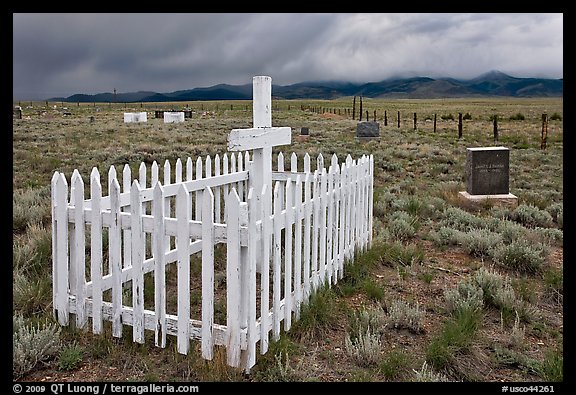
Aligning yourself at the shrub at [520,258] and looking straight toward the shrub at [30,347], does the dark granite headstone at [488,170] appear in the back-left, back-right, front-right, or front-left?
back-right

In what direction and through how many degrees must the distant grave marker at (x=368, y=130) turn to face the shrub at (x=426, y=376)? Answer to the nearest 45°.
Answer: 0° — it already faces it

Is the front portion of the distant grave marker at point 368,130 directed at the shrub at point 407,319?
yes

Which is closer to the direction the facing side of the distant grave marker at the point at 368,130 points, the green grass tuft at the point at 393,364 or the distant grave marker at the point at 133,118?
the green grass tuft

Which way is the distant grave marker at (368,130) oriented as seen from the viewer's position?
toward the camera

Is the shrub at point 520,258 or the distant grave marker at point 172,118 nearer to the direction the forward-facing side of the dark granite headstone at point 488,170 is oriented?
the shrub

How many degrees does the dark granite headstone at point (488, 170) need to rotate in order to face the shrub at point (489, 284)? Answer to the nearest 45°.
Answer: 0° — it already faces it

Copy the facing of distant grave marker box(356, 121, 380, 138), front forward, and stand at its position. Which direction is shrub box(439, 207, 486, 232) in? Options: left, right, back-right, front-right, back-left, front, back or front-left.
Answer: front

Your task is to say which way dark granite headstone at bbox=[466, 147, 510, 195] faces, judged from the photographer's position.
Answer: facing the viewer

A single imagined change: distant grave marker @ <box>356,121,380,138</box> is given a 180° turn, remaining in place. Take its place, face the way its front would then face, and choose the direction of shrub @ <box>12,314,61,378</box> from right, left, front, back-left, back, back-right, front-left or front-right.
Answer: back

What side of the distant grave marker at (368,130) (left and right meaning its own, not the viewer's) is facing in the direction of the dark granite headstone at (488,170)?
front

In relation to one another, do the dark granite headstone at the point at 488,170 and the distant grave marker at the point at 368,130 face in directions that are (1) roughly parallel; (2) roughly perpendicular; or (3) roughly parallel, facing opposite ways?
roughly parallel

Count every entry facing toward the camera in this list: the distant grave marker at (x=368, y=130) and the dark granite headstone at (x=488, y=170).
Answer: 2

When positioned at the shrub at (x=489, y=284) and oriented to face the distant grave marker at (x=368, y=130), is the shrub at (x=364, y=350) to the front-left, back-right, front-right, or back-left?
back-left

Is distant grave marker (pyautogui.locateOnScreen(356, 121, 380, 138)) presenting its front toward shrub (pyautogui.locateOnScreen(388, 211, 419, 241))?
yes

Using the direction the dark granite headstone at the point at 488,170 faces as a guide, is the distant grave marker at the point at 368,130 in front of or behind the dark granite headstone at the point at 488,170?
behind
